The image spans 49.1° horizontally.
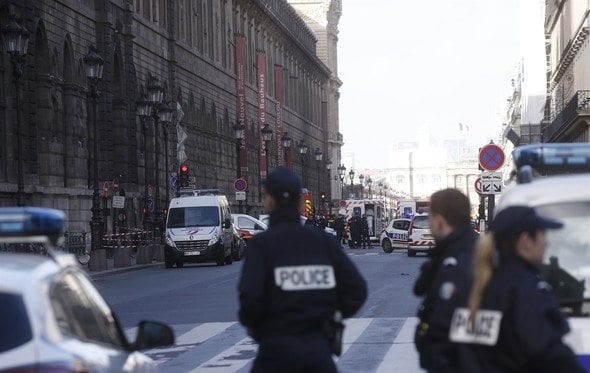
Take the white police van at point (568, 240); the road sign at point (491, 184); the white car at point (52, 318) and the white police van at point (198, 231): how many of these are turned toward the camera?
3

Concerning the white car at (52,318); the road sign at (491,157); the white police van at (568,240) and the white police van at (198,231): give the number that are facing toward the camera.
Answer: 3

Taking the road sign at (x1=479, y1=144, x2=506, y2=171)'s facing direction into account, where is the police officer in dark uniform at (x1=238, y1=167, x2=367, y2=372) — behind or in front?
in front

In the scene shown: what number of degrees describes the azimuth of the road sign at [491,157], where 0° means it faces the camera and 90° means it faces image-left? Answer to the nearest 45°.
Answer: approximately 0°

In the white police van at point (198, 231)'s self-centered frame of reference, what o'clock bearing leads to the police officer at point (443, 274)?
The police officer is roughly at 12 o'clock from the white police van.

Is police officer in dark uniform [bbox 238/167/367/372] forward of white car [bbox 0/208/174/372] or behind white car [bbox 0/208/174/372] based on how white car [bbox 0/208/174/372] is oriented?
forward

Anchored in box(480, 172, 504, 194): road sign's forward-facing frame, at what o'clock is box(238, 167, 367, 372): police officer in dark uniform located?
The police officer in dark uniform is roughly at 12 o'clock from the road sign.

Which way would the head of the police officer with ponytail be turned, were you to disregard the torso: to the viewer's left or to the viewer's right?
to the viewer's right

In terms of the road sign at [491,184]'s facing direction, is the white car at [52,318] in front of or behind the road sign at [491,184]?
in front
